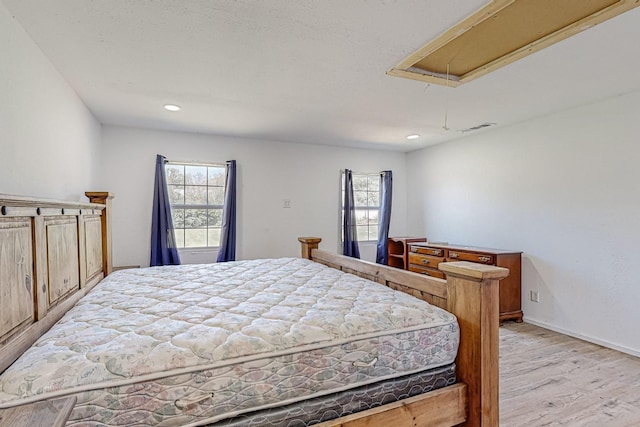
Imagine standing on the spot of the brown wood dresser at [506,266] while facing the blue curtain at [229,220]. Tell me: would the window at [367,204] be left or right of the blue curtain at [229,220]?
right

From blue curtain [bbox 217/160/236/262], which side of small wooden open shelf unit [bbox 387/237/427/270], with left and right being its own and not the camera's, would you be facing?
front

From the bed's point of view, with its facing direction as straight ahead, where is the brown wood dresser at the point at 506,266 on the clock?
The brown wood dresser is roughly at 11 o'clock from the bed.

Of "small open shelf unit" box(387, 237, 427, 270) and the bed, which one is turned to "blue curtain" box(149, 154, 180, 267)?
the small open shelf unit

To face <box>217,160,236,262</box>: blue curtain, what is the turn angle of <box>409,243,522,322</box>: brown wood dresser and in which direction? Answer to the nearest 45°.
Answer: approximately 45° to its right

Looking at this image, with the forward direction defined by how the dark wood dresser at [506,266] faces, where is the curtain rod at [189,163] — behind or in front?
in front

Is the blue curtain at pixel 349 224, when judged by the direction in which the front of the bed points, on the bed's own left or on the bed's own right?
on the bed's own left

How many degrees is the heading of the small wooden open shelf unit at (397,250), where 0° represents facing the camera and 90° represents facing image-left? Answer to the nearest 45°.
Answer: approximately 45°

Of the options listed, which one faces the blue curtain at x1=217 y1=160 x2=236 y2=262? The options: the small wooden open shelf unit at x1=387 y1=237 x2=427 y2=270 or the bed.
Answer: the small wooden open shelf unit

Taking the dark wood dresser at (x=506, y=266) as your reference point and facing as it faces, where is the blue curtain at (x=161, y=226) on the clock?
The blue curtain is roughly at 1 o'clock from the dark wood dresser.

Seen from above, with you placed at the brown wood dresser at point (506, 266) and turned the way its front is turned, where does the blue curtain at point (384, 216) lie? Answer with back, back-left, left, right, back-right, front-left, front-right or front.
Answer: right

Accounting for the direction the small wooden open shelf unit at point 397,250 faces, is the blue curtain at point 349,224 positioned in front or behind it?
in front

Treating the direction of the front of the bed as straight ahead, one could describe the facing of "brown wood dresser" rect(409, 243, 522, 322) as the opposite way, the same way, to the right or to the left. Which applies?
the opposite way

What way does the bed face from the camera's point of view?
to the viewer's right

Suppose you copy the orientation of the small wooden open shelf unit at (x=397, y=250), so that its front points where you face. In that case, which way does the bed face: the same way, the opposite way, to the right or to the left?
the opposite way
